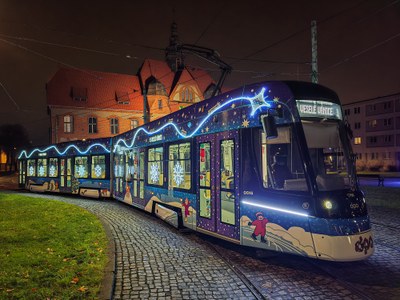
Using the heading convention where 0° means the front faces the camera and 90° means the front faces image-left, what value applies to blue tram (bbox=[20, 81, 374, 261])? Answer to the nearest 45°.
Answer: approximately 315°

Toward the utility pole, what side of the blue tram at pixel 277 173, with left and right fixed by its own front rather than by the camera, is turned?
left
